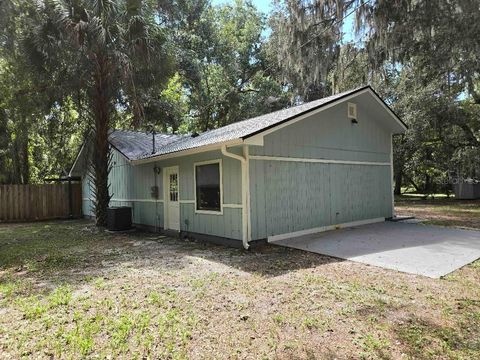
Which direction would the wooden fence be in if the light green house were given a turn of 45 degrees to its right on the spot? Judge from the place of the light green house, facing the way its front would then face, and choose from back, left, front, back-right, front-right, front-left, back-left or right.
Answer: front-right

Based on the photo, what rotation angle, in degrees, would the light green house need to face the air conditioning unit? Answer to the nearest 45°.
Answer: approximately 90° to its right

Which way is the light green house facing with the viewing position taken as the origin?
facing the viewer and to the left of the viewer
